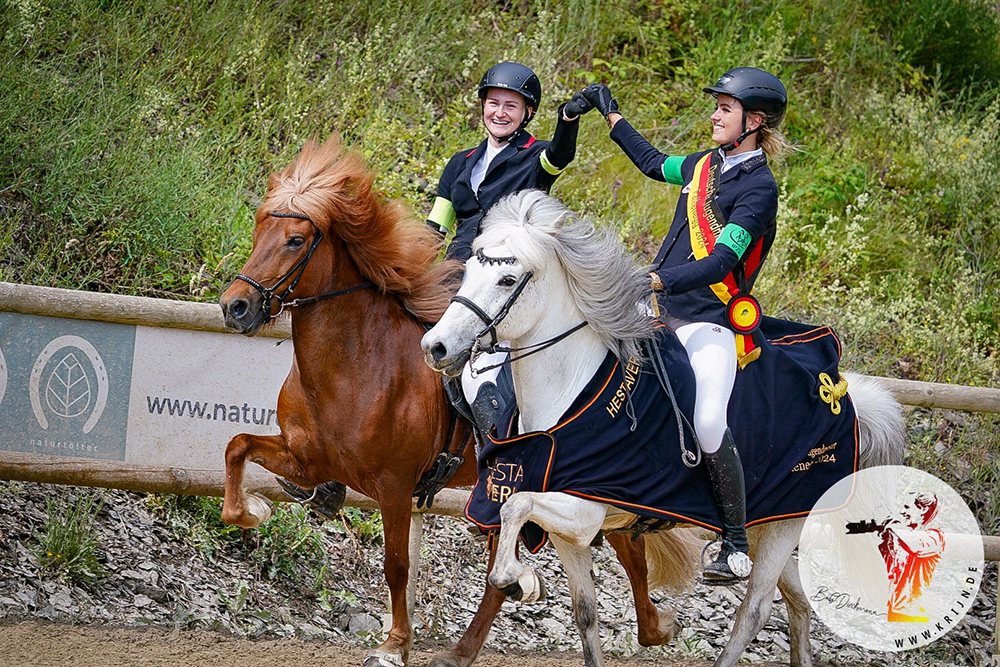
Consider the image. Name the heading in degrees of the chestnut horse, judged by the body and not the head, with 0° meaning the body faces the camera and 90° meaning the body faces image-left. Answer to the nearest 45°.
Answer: approximately 45°

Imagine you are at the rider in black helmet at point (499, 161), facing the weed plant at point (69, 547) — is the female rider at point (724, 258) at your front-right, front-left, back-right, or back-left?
back-left

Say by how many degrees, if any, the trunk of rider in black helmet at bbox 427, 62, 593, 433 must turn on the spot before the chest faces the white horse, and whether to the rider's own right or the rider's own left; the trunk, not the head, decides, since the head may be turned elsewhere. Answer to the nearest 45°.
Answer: approximately 45° to the rider's own left

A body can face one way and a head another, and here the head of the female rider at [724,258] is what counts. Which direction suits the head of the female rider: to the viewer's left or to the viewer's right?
to the viewer's left

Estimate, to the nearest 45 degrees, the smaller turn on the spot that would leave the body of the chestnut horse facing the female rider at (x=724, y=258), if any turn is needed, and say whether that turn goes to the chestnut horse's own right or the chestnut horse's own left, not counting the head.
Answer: approximately 135° to the chestnut horse's own left

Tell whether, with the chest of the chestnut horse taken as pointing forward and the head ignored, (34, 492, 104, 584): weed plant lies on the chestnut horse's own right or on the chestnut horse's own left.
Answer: on the chestnut horse's own right

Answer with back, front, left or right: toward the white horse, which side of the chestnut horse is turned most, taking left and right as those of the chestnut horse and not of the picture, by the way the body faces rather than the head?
left

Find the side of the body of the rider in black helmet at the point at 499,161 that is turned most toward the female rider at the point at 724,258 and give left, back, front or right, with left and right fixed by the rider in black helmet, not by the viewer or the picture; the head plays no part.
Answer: left
